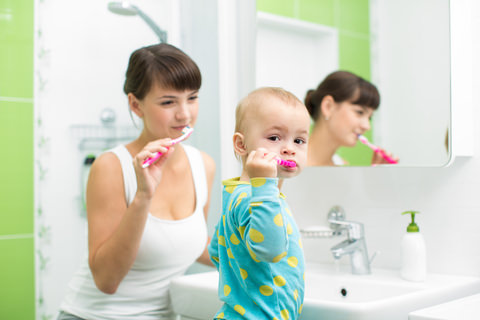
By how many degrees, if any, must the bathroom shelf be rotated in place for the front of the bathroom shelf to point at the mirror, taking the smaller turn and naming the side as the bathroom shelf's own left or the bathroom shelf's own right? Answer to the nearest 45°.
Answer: approximately 45° to the bathroom shelf's own left

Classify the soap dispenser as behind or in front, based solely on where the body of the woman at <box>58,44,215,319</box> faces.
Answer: in front

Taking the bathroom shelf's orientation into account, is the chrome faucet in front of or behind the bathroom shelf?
in front

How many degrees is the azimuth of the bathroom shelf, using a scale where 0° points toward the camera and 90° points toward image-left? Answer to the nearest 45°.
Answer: approximately 0°

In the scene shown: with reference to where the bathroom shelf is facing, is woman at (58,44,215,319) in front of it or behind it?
in front
